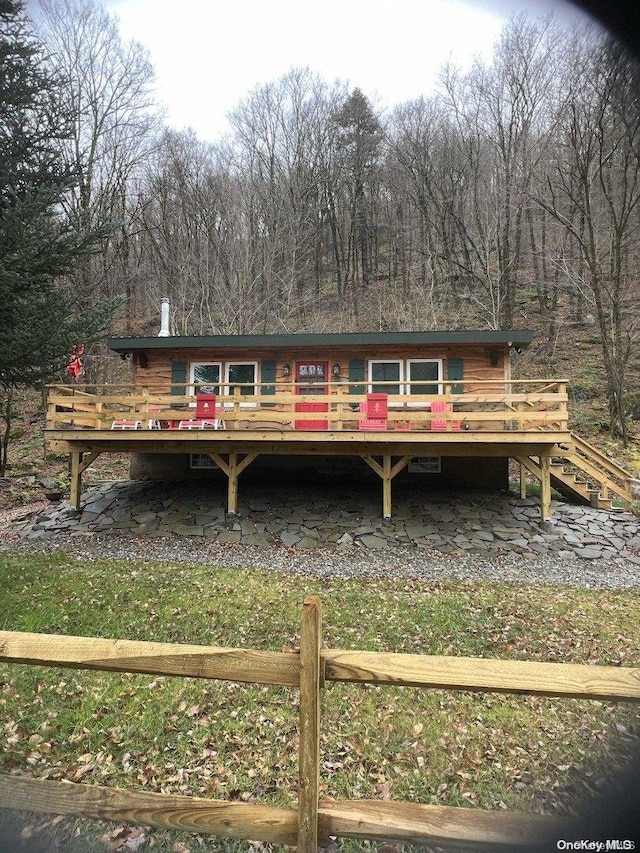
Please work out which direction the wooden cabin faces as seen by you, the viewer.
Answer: facing the viewer

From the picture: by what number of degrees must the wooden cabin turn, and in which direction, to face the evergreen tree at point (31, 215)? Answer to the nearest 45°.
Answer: approximately 45° to its right
